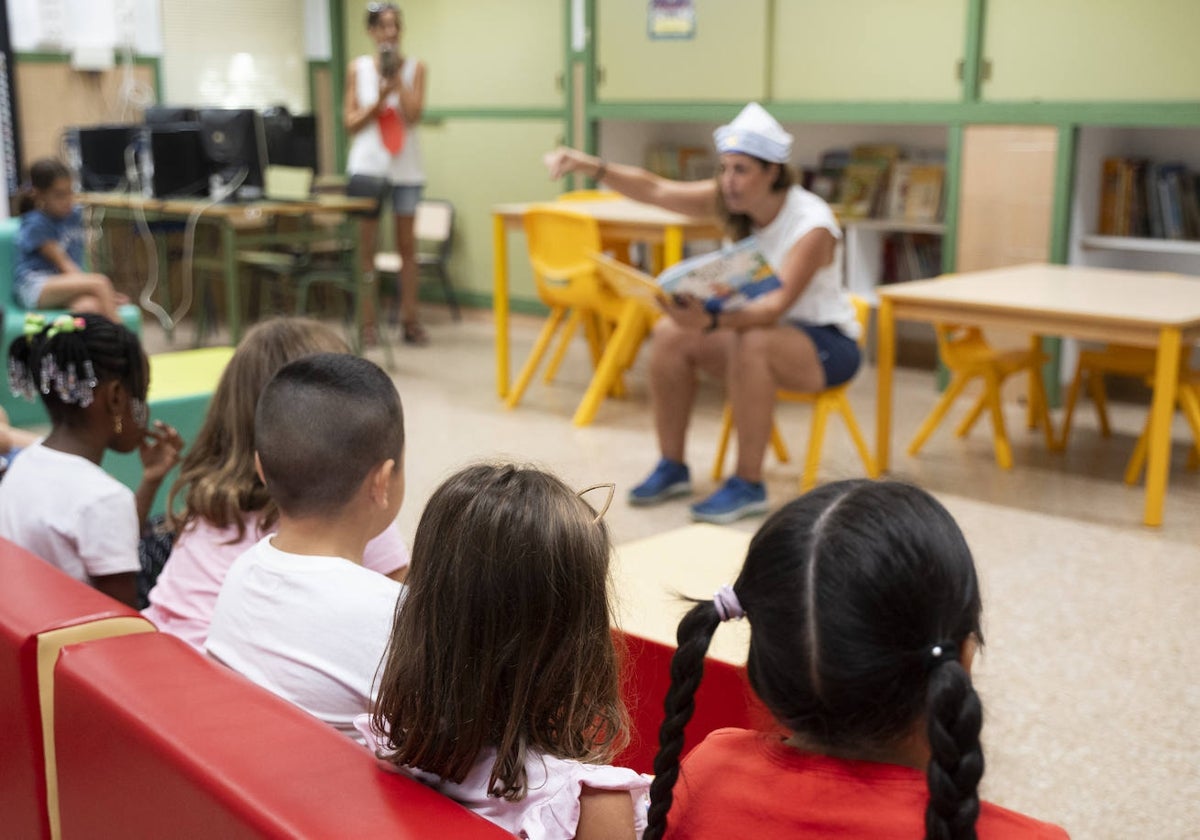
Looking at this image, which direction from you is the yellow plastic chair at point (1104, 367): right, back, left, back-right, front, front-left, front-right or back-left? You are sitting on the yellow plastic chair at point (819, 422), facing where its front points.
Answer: back

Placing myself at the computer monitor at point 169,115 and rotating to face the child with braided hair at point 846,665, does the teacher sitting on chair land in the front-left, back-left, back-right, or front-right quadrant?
front-left

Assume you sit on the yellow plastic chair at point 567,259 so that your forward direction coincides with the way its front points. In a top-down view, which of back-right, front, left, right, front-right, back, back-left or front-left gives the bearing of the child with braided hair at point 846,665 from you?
back-right

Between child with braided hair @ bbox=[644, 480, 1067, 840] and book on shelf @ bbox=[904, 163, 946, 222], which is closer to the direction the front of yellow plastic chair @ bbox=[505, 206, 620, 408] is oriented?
the book on shelf

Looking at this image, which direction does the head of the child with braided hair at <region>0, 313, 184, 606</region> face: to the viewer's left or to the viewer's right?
to the viewer's right

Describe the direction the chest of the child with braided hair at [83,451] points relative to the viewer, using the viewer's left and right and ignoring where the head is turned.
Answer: facing away from the viewer and to the right of the viewer

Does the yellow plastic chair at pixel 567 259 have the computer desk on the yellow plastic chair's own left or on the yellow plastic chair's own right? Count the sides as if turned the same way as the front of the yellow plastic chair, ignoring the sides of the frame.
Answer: on the yellow plastic chair's own left

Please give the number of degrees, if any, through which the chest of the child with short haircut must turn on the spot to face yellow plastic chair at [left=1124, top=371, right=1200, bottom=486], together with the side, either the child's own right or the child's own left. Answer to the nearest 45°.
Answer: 0° — they already face it

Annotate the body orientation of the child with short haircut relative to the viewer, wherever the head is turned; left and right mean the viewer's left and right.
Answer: facing away from the viewer and to the right of the viewer

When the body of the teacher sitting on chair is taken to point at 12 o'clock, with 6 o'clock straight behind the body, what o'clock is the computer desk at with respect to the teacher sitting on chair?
The computer desk is roughly at 3 o'clock from the teacher sitting on chair.

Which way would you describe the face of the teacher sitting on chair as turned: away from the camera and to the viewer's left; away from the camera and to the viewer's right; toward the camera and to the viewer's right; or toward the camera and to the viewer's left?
toward the camera and to the viewer's left

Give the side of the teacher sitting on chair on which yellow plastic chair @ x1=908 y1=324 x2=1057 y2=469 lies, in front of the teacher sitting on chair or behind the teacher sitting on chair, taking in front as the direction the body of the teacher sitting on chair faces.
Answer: behind
